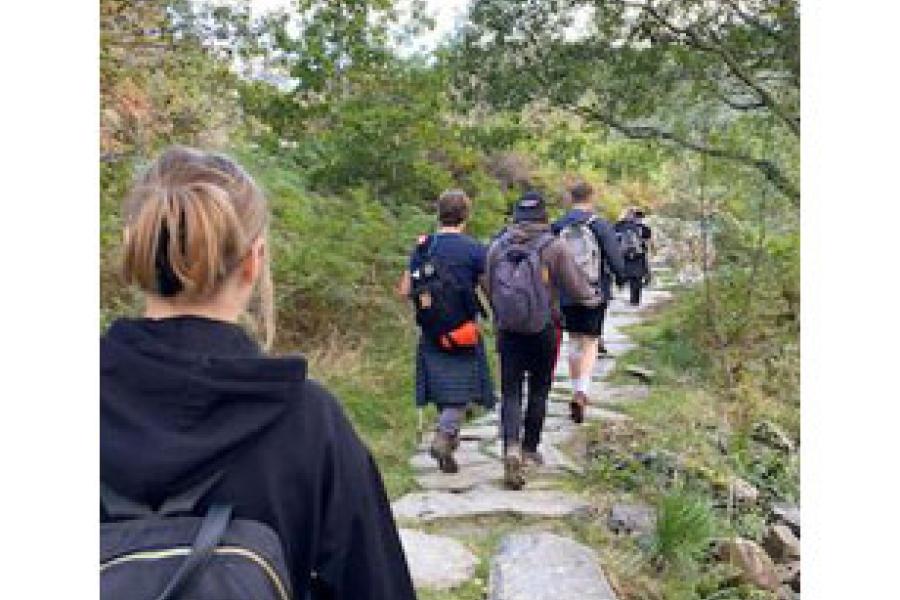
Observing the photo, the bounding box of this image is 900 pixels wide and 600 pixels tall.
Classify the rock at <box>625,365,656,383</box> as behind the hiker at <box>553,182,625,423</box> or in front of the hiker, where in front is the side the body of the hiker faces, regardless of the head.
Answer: in front

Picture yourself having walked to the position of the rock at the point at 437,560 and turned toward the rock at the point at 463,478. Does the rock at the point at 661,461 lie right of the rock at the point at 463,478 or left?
right

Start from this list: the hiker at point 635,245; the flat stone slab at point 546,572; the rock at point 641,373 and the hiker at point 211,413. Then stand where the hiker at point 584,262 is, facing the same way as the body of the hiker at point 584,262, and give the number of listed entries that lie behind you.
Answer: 2

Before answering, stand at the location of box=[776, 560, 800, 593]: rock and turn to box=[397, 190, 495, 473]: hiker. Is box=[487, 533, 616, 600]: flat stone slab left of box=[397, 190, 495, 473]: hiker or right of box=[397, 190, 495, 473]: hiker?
left

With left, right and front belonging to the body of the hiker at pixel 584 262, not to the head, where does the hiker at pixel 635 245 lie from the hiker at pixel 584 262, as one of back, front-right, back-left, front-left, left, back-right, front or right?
front

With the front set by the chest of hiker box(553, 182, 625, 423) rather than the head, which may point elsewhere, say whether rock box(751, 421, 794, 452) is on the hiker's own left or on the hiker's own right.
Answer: on the hiker's own right

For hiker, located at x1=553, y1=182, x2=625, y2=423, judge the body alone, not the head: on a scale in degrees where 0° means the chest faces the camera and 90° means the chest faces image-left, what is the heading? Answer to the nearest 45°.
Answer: approximately 180°

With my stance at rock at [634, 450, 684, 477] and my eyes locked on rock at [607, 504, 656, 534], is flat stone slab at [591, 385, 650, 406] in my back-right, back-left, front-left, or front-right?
back-right
